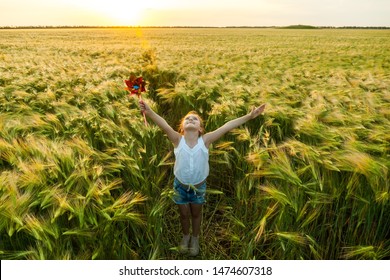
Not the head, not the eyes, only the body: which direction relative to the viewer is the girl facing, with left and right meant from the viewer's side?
facing the viewer

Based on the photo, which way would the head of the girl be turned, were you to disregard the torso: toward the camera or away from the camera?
toward the camera
